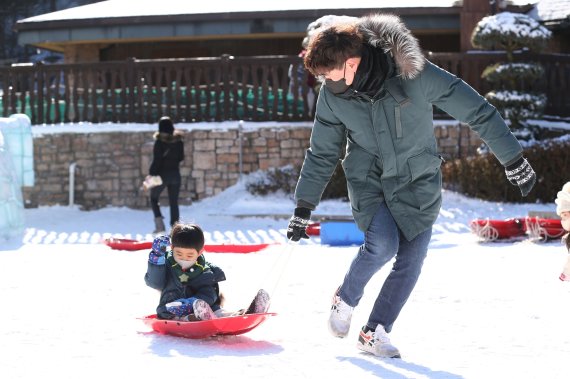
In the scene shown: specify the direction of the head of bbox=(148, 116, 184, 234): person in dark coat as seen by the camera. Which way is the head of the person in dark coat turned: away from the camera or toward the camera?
away from the camera

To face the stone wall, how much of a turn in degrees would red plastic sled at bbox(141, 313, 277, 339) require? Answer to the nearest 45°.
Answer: approximately 90° to its left

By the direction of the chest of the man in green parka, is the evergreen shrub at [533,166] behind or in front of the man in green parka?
behind

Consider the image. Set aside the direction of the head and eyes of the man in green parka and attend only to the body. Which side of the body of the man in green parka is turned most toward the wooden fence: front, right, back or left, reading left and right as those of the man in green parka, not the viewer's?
back

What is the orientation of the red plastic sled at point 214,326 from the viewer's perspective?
to the viewer's right
